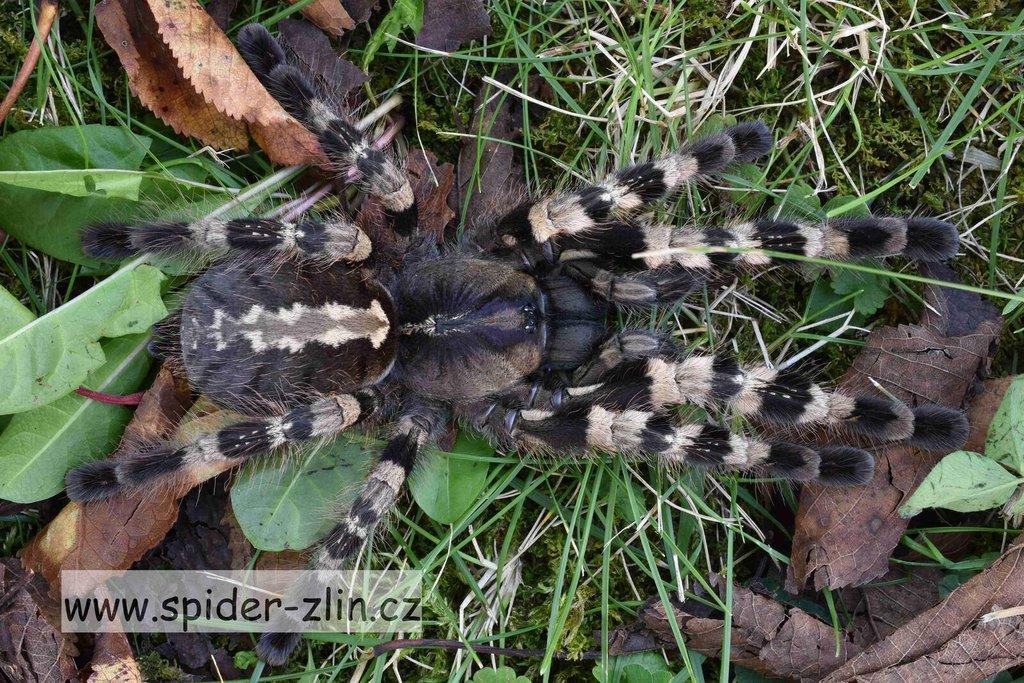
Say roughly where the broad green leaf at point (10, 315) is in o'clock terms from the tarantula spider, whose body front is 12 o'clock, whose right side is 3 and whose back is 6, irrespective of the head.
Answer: The broad green leaf is roughly at 6 o'clock from the tarantula spider.

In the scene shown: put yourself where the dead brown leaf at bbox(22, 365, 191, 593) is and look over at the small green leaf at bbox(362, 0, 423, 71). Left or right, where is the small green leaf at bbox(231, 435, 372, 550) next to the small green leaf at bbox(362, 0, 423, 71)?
right

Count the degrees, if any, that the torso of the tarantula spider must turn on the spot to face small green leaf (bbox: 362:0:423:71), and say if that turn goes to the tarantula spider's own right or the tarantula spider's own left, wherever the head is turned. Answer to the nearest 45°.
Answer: approximately 135° to the tarantula spider's own left

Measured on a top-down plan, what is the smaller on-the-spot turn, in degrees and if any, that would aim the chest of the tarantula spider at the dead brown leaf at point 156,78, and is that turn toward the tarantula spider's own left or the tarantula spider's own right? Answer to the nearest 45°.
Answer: approximately 135° to the tarantula spider's own left

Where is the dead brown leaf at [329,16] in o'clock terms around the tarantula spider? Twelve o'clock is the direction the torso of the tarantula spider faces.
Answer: The dead brown leaf is roughly at 8 o'clock from the tarantula spider.

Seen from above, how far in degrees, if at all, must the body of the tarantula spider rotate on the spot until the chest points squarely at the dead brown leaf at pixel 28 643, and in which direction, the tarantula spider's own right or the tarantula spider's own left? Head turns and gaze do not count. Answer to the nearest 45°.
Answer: approximately 180°

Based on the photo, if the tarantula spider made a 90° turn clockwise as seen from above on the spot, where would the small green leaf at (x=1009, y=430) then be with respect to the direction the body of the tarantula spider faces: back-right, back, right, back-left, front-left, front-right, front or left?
left

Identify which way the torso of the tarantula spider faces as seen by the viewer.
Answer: to the viewer's right

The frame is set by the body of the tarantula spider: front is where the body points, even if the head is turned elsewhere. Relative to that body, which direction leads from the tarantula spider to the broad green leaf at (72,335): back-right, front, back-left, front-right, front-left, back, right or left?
back

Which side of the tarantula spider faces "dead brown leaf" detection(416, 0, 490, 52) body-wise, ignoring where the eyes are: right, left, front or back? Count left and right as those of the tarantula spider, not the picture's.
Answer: left
